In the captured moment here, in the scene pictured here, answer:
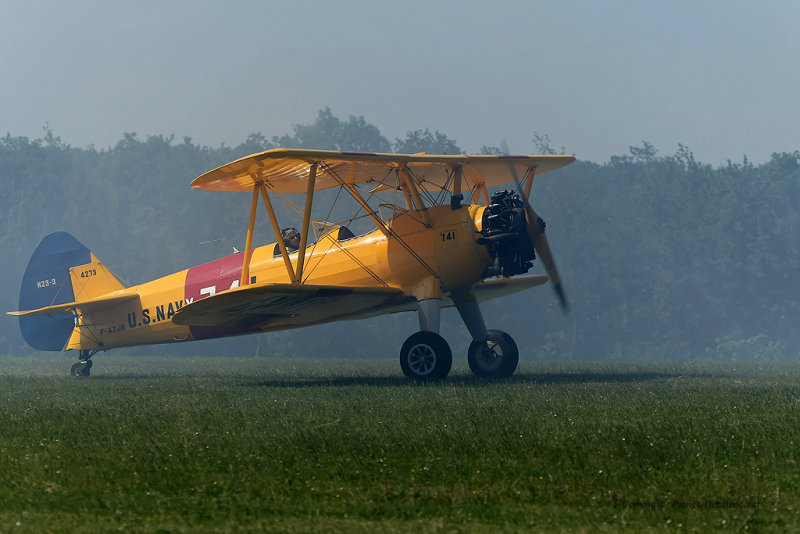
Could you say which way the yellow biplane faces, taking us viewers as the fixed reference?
facing the viewer and to the right of the viewer
